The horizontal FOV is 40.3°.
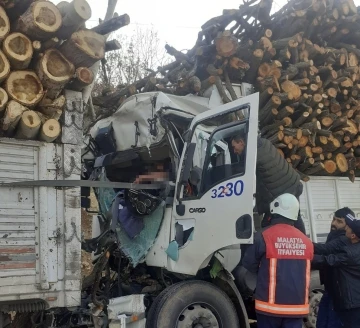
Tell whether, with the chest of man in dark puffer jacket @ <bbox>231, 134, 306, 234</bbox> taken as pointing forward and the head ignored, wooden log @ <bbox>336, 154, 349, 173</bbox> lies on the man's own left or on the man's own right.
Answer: on the man's own right

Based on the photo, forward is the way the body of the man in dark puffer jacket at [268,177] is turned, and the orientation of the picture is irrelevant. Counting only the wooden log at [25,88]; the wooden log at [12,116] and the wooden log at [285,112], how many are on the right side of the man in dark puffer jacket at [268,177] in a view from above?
1

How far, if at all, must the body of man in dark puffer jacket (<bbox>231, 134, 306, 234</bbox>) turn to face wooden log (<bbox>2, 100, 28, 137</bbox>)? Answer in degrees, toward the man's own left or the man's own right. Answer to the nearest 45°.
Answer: approximately 45° to the man's own left

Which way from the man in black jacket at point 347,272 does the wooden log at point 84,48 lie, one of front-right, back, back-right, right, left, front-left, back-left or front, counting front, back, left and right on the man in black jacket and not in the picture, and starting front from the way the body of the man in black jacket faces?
front-left

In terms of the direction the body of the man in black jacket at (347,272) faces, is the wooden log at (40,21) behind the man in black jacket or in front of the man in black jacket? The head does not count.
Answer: in front

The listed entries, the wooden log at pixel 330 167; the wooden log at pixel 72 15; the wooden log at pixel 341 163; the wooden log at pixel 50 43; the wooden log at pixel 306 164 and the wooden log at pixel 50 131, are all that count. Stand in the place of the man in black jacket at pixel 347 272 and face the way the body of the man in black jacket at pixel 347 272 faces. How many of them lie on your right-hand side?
3

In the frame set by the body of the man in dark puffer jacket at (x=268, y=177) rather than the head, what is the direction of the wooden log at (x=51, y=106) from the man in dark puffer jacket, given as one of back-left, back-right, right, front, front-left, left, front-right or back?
front-left

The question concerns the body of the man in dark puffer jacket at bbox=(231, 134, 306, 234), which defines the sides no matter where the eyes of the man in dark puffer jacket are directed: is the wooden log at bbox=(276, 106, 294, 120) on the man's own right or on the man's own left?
on the man's own right

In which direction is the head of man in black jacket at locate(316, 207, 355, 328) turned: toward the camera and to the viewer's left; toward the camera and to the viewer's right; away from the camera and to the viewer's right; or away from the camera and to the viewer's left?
toward the camera and to the viewer's left

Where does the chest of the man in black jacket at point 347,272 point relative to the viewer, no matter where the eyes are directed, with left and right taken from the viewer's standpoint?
facing to the left of the viewer

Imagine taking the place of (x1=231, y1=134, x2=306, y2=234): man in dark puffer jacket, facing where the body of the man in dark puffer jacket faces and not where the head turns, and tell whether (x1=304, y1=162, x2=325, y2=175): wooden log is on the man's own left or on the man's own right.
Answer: on the man's own right
